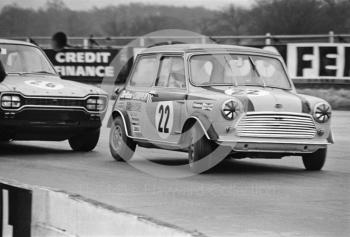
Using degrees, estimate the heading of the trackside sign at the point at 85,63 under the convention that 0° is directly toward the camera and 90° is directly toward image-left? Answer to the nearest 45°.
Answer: approximately 0°

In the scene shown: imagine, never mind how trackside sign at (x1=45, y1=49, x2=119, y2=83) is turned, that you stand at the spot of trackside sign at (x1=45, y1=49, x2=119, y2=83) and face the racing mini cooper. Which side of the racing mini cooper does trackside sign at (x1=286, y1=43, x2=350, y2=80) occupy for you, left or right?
left

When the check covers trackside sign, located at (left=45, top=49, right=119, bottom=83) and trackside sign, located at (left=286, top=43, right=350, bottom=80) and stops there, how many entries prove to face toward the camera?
2

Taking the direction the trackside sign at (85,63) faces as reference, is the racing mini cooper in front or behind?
in front

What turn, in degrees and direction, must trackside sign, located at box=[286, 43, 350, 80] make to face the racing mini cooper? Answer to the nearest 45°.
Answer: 0° — it already faces it

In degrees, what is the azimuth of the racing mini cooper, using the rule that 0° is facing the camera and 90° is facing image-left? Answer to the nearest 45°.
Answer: approximately 315°
